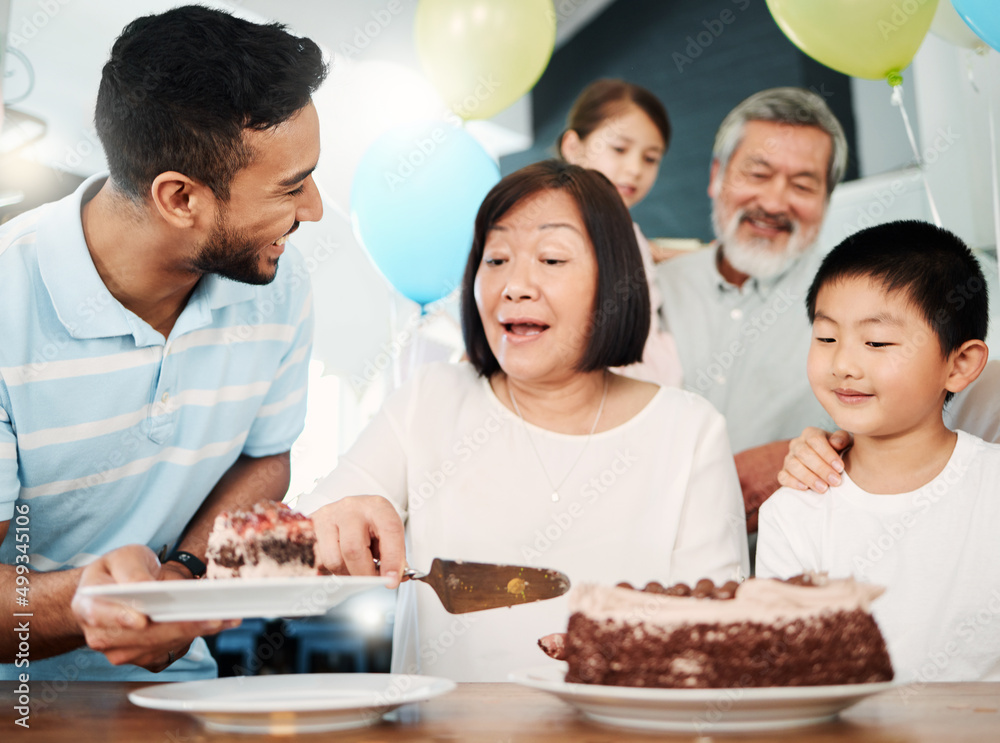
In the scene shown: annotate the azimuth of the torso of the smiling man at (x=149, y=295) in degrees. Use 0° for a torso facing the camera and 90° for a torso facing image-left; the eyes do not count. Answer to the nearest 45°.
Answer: approximately 315°

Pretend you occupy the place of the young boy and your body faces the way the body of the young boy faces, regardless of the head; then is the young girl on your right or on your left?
on your right

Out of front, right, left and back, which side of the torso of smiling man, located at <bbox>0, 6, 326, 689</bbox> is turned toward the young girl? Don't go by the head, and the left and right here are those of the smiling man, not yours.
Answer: left

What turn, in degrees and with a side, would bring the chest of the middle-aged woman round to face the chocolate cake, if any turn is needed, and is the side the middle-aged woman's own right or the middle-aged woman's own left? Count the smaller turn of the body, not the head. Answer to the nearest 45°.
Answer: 0° — they already face it

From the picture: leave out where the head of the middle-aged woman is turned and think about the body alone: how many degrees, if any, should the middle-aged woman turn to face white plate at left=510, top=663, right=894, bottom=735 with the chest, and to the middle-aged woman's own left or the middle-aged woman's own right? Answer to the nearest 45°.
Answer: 0° — they already face it

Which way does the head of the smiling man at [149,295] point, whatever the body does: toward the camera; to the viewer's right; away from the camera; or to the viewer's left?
to the viewer's right

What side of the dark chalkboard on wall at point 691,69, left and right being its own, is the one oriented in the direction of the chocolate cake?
front

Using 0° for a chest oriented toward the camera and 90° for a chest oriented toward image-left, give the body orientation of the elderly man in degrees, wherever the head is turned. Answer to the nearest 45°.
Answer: approximately 0°

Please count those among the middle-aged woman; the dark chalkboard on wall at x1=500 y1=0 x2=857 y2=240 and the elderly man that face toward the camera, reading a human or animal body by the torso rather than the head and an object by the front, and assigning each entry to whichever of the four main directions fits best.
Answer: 3
